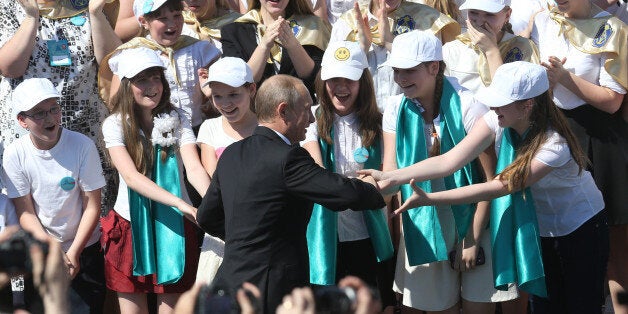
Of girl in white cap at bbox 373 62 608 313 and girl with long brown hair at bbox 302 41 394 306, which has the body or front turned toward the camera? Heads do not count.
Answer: the girl with long brown hair

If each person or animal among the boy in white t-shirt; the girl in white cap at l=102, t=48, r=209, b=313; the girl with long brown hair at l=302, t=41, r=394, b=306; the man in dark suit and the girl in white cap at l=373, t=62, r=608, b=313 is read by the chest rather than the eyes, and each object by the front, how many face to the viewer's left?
1

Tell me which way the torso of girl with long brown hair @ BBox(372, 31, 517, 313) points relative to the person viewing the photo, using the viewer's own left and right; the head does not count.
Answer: facing the viewer and to the left of the viewer

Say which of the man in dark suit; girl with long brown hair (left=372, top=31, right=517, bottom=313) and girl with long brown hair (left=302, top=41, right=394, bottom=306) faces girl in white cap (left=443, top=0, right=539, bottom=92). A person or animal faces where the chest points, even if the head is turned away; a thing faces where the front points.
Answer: the man in dark suit

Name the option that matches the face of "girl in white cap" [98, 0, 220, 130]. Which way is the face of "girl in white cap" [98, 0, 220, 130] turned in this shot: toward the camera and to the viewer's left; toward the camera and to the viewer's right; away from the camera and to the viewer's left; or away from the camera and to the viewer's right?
toward the camera and to the viewer's right

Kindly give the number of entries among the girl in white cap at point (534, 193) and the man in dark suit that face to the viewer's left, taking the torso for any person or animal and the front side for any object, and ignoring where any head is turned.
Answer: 1

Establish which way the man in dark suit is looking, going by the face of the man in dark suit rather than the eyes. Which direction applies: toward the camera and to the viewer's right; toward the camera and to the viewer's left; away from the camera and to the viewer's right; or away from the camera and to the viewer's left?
away from the camera and to the viewer's right

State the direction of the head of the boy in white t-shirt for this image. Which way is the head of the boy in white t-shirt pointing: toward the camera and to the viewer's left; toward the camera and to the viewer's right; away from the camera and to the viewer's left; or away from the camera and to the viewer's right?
toward the camera and to the viewer's right

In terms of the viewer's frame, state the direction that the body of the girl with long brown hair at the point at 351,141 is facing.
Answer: toward the camera

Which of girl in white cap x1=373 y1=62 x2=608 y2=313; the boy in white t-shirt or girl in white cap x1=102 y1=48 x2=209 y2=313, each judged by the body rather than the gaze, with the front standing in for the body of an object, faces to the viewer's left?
girl in white cap x1=373 y1=62 x2=608 y2=313

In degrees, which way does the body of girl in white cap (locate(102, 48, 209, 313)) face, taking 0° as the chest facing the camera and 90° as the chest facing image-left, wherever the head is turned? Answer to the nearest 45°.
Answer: approximately 315°

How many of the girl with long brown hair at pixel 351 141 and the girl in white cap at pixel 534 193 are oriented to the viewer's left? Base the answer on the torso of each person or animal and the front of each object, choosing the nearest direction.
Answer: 1

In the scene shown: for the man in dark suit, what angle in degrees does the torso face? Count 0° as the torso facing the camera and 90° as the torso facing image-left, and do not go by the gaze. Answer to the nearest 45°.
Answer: approximately 225°
